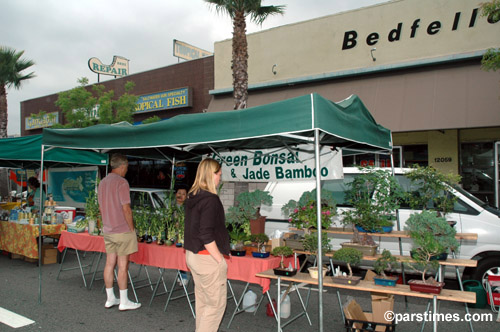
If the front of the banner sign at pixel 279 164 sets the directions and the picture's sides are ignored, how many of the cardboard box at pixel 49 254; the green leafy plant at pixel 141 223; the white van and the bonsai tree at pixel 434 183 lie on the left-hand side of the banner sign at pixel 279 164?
2

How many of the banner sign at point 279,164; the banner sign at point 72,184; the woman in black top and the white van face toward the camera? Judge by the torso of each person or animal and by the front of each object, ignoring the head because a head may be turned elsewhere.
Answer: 2

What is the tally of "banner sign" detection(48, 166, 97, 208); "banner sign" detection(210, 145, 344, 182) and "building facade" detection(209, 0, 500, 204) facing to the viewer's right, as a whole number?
0

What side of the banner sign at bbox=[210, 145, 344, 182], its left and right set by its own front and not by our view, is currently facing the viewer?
front

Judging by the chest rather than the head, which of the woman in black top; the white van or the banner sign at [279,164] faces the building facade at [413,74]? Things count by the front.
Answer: the woman in black top

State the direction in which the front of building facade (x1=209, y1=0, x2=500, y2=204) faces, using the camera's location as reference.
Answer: facing the viewer and to the left of the viewer

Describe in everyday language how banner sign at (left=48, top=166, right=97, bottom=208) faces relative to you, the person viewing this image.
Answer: facing the viewer

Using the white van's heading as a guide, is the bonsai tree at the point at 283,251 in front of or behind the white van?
behind

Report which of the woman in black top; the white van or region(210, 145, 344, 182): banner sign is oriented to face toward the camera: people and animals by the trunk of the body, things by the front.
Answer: the banner sign

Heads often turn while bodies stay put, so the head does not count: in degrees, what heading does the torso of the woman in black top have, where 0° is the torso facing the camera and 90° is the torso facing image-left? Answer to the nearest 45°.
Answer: approximately 225°

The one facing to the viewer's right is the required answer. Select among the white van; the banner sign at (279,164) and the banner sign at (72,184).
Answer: the white van

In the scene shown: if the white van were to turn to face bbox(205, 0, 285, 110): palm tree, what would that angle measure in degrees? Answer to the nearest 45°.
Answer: approximately 135° to its left

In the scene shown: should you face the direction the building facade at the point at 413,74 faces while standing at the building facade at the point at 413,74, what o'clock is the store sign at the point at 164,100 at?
The store sign is roughly at 2 o'clock from the building facade.

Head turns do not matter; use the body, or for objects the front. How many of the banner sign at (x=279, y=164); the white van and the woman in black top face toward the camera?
1

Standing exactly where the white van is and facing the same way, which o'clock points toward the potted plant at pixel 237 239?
The potted plant is roughly at 5 o'clock from the white van.

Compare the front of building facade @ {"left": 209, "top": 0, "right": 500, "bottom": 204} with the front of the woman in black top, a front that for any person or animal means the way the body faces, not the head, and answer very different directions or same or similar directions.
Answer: very different directions

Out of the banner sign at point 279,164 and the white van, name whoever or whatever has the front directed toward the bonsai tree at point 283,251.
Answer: the banner sign

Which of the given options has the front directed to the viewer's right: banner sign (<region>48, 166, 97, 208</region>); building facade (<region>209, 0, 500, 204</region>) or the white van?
the white van

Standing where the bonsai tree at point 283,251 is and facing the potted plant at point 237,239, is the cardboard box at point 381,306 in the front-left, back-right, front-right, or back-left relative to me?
back-right

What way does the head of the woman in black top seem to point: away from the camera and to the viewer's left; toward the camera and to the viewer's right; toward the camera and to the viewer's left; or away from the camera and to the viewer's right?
away from the camera and to the viewer's right
